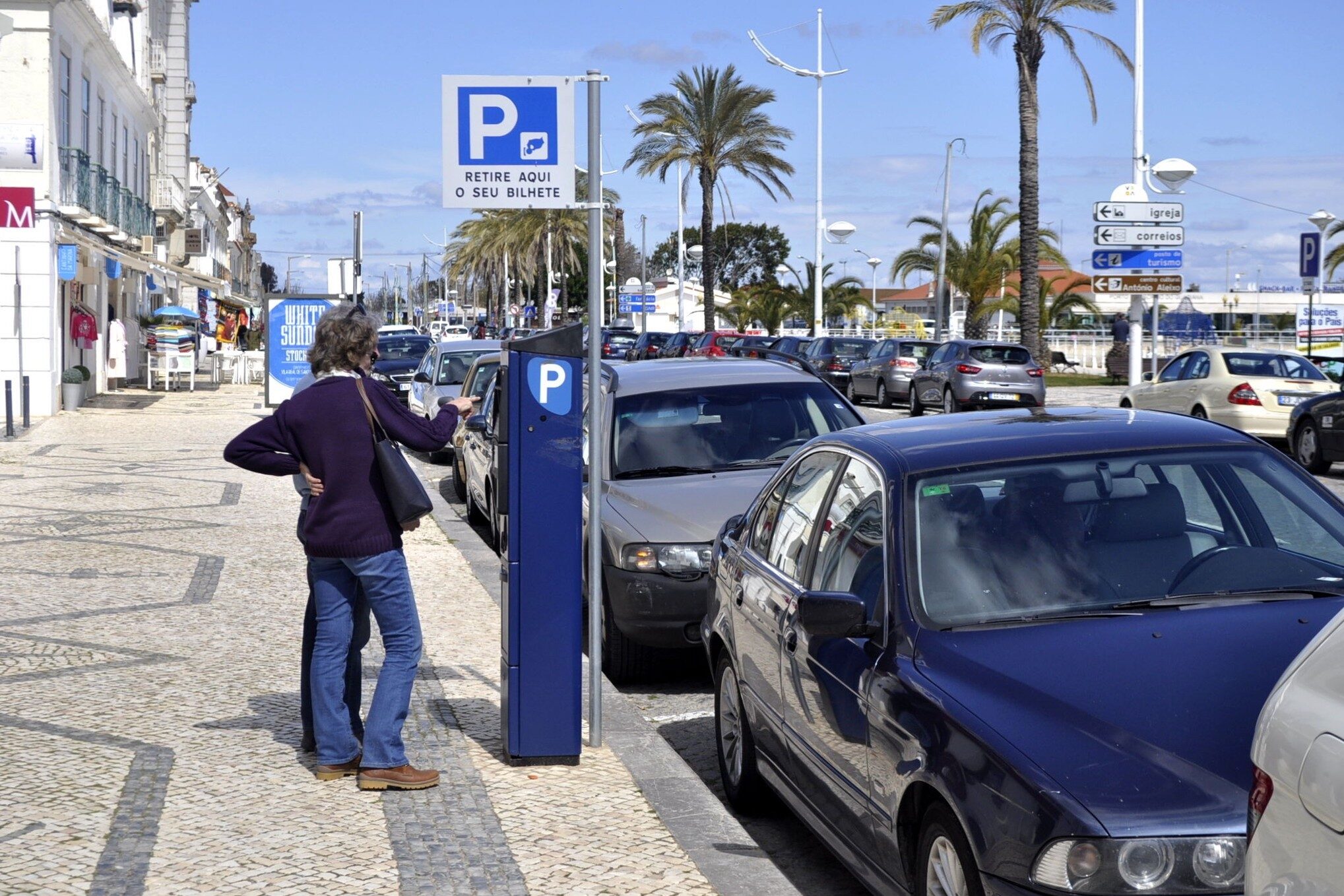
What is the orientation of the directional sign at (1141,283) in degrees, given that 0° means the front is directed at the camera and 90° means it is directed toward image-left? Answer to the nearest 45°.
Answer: approximately 0°

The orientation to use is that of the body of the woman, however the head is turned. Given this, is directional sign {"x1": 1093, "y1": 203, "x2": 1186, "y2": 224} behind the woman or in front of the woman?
in front

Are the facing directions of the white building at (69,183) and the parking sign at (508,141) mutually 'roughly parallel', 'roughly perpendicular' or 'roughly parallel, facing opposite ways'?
roughly perpendicular

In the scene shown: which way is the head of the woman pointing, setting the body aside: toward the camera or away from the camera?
away from the camera

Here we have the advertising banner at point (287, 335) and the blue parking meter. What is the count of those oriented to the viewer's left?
1

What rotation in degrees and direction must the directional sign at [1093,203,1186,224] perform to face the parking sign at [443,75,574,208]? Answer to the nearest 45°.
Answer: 0° — it already faces it

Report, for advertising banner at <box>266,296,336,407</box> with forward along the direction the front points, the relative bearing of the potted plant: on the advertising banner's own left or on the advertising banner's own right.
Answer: on the advertising banner's own right

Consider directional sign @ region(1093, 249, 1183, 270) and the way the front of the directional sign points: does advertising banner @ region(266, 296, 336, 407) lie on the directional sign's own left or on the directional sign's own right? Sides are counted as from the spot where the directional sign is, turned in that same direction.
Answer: on the directional sign's own right

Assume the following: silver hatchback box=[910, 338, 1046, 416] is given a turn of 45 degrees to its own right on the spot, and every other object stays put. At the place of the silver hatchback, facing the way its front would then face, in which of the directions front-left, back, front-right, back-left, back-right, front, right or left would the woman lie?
back

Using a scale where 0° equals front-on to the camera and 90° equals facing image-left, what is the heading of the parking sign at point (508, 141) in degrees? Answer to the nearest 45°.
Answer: approximately 0°
